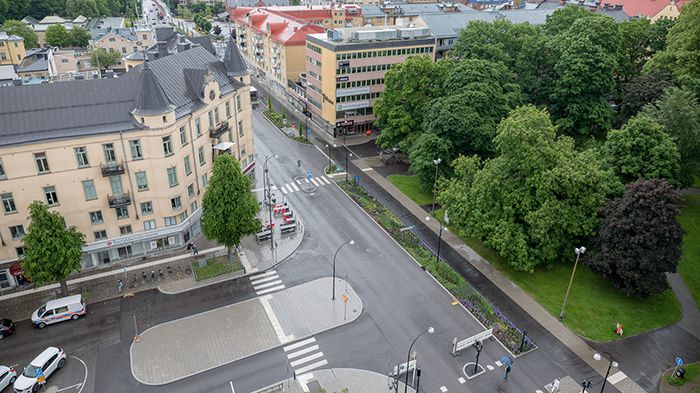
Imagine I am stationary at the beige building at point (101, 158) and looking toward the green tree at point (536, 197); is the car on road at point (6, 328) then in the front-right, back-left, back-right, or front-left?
back-right

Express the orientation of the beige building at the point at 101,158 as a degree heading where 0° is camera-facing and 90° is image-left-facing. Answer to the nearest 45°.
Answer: approximately 315°

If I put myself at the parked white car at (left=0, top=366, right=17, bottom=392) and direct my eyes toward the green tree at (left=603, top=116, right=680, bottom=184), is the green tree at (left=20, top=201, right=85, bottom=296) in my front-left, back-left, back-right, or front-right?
front-left

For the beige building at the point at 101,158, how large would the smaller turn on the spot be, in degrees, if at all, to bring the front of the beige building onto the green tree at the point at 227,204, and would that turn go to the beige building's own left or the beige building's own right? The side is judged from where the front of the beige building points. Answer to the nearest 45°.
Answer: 0° — it already faces it

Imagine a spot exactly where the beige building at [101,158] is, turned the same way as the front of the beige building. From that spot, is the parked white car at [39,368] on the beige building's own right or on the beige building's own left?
on the beige building's own right
